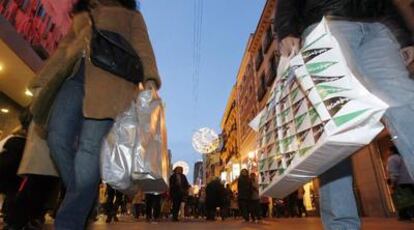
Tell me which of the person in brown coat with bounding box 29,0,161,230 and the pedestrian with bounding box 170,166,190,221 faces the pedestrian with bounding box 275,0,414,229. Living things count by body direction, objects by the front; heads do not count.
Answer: the pedestrian with bounding box 170,166,190,221

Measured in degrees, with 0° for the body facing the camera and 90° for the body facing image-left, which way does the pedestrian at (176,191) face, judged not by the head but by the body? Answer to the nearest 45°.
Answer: approximately 0°

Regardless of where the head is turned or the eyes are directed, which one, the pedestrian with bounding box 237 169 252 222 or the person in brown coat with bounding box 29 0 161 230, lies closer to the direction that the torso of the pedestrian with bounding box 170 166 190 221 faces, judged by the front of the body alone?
the person in brown coat

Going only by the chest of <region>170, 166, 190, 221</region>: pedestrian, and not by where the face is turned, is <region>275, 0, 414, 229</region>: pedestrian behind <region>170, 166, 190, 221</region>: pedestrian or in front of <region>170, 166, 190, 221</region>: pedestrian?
in front

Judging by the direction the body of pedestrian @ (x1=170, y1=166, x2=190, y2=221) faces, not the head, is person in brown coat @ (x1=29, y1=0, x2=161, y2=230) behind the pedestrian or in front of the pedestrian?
in front

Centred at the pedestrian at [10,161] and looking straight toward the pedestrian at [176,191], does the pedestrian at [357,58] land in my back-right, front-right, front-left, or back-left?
back-right

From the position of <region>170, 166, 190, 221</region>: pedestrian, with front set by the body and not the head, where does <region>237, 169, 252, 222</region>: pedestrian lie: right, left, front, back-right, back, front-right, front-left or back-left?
left
